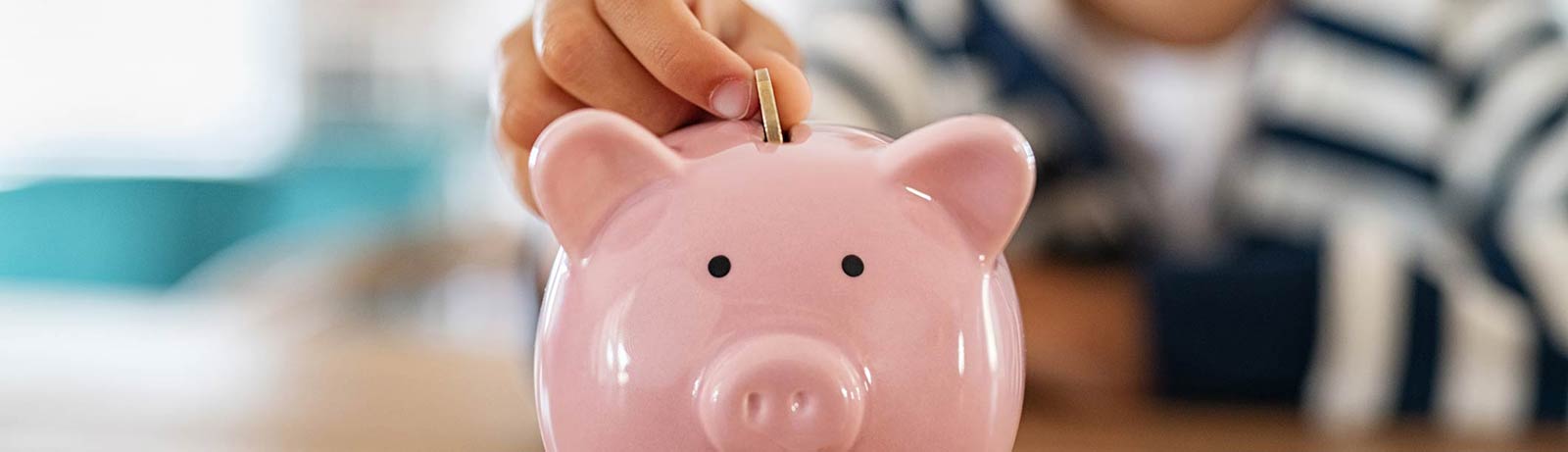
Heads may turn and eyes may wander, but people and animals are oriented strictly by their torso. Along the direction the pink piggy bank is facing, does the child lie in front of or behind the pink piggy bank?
behind

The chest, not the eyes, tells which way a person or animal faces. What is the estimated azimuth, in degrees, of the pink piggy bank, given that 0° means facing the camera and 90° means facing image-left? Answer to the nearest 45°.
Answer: approximately 0°

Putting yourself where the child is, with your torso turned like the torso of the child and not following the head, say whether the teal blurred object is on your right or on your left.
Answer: on your right

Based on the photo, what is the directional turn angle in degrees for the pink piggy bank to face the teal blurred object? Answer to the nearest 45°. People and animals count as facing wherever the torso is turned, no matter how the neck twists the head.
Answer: approximately 135° to its right

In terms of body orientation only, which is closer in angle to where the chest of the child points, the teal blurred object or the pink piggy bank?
the pink piggy bank

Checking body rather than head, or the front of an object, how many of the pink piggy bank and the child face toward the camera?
2
